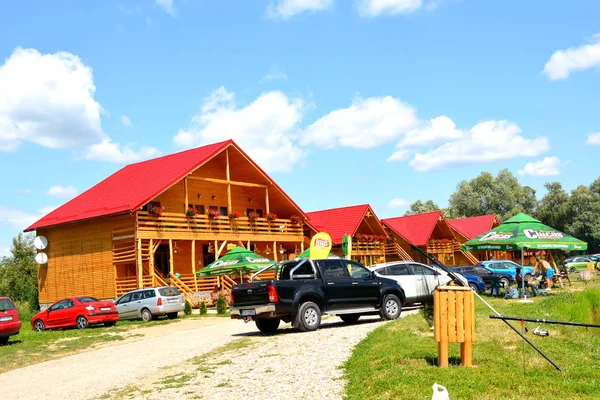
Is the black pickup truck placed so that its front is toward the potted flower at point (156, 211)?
no

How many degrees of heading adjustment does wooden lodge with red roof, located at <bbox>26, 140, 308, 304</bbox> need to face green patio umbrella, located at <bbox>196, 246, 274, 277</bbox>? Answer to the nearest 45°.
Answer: approximately 45° to its right

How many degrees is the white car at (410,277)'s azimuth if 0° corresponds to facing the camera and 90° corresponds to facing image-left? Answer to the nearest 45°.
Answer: approximately 270°

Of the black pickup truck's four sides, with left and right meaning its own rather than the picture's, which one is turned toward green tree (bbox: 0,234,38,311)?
left

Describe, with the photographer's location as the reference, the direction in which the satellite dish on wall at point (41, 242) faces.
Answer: facing the viewer

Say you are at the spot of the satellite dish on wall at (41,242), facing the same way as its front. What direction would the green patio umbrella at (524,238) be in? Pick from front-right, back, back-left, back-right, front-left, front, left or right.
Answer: front-left

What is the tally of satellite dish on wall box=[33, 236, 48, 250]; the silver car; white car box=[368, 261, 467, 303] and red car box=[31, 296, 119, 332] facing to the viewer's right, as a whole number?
1

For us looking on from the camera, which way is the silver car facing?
facing away from the viewer and to the left of the viewer

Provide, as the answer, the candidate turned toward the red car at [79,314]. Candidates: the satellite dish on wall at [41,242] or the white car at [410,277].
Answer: the satellite dish on wall

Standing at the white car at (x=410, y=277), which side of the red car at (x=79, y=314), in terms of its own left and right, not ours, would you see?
back

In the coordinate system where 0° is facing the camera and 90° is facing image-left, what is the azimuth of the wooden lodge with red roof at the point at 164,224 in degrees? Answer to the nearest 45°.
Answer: approximately 315°

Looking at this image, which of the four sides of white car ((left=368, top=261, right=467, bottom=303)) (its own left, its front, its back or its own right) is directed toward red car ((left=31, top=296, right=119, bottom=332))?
back

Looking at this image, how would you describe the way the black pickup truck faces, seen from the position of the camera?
facing away from the viewer and to the right of the viewer
